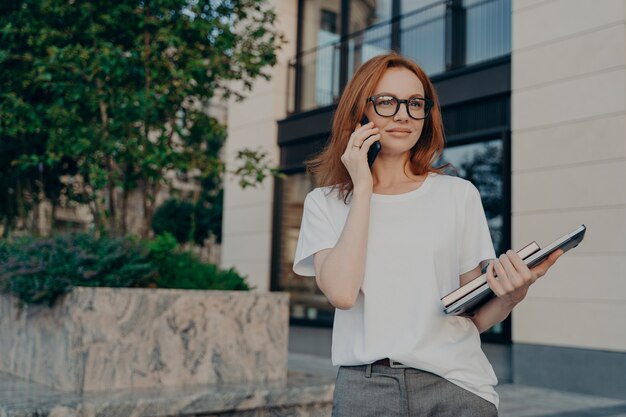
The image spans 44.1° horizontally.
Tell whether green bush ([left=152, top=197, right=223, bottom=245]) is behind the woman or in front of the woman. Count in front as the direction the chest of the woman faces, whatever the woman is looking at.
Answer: behind

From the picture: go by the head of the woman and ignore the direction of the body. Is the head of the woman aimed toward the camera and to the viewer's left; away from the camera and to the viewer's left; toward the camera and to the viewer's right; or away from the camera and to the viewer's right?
toward the camera and to the viewer's right

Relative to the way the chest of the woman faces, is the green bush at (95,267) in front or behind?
behind

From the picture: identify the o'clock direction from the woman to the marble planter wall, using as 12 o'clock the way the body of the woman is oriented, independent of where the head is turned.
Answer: The marble planter wall is roughly at 5 o'clock from the woman.

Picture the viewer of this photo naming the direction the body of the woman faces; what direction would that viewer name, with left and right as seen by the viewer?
facing the viewer
